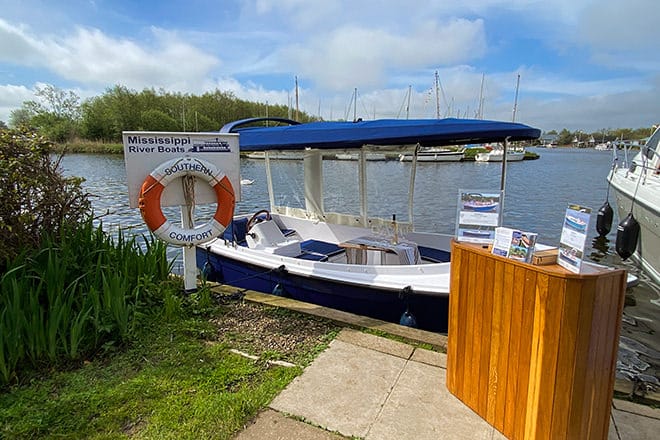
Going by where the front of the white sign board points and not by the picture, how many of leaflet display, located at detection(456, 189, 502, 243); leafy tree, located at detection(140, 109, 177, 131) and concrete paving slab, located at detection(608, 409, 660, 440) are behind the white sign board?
1

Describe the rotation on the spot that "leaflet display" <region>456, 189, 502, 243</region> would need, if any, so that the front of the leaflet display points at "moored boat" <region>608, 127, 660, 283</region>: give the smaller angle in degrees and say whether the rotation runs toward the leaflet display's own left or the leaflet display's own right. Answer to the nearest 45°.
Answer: approximately 135° to the leaflet display's own left

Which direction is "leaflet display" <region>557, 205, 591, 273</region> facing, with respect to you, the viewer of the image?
facing the viewer and to the left of the viewer

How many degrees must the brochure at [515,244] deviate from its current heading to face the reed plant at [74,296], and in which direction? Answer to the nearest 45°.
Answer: approximately 90° to its right

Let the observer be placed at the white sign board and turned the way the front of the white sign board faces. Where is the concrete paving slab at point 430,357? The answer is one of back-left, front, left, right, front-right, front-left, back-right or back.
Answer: front-left

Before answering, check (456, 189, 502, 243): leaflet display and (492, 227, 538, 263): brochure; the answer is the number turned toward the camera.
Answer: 2

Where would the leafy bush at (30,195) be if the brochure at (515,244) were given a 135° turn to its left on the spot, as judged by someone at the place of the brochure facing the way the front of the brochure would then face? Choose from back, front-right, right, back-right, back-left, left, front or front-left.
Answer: back-left

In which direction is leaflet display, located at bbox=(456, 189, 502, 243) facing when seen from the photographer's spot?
facing the viewer

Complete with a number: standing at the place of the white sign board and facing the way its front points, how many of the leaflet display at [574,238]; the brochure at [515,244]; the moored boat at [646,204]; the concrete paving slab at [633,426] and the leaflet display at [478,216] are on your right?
0

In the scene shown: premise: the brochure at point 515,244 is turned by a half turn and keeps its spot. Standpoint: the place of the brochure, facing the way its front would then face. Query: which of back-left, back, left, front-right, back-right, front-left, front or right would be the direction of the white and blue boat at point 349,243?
front-left

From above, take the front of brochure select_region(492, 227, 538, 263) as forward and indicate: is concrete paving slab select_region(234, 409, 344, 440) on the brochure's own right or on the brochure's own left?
on the brochure's own right

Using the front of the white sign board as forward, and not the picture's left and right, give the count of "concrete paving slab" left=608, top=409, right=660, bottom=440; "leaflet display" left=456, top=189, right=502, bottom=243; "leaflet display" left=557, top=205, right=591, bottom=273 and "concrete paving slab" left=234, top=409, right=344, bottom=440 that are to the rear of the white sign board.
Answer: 0

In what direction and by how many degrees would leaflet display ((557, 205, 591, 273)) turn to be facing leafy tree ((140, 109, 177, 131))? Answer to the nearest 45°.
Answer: approximately 90° to its right

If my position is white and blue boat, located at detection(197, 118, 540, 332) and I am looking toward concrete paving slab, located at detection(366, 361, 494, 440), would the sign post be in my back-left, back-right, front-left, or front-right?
front-right

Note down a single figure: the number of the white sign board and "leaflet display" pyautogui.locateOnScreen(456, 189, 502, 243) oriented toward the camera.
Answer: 2

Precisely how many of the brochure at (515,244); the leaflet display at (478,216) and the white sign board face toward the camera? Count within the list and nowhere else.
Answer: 3

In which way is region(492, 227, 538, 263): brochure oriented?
toward the camera
